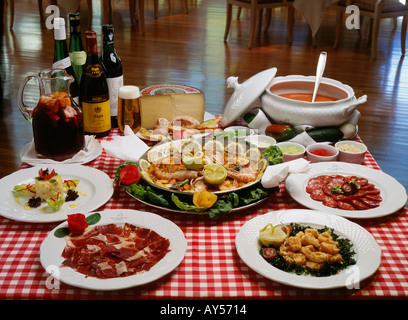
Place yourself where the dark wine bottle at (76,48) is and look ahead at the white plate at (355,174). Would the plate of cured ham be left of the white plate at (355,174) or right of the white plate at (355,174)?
right

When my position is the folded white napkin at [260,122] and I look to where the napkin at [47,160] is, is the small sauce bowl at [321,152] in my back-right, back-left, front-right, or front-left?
back-left
